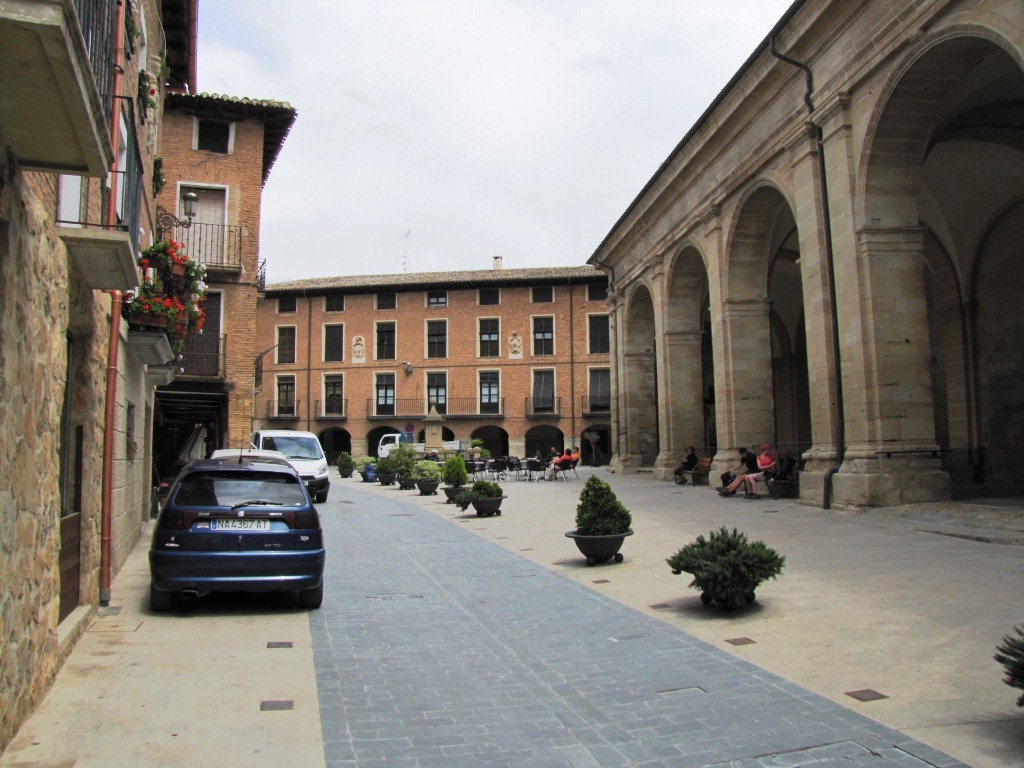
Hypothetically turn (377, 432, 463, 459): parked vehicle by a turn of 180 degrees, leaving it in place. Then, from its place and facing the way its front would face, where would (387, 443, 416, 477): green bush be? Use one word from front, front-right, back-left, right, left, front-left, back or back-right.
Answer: right

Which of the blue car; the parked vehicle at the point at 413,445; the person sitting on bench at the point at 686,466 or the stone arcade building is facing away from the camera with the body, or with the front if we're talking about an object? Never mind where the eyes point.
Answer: the blue car

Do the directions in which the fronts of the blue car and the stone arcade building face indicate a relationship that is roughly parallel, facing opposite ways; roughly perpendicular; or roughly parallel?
roughly perpendicular

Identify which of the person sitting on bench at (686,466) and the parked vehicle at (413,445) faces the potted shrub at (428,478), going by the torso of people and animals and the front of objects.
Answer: the person sitting on bench

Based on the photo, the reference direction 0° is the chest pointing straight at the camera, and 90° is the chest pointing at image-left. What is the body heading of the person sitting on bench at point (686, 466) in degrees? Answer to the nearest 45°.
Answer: approximately 90°

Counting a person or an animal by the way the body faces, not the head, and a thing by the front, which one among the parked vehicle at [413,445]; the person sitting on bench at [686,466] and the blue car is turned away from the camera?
the blue car

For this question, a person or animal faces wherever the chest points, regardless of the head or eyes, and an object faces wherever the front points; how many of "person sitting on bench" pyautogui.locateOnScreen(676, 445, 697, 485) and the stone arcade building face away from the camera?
0

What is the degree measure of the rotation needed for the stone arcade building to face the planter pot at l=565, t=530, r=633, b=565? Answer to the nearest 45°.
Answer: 0° — it already faces it

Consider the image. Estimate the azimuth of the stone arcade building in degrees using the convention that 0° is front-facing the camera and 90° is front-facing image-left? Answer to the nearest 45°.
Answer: approximately 45°

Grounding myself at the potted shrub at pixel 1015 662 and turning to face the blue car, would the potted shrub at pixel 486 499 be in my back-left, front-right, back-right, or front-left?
front-right

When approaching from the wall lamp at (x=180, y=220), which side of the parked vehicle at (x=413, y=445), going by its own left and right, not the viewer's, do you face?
left

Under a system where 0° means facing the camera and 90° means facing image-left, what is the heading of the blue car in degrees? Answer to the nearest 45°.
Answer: approximately 180°

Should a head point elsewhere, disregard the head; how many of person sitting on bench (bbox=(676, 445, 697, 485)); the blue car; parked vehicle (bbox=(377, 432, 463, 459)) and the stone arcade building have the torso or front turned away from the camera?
1

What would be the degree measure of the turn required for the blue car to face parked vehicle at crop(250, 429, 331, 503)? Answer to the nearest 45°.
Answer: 0° — it already faces it

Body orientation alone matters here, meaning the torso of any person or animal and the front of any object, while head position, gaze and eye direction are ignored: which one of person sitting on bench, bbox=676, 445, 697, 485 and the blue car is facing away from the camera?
the blue car

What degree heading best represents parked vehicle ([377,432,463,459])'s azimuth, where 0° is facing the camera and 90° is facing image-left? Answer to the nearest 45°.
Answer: approximately 90°
